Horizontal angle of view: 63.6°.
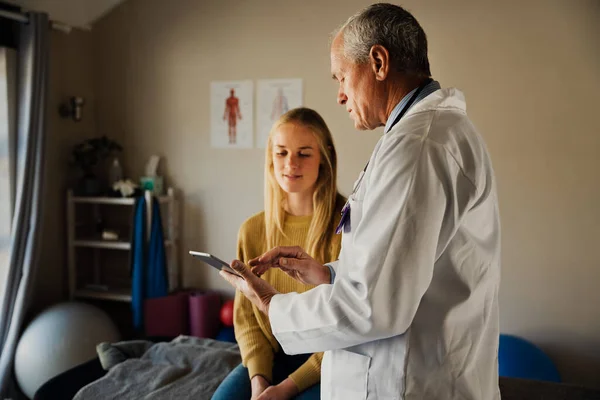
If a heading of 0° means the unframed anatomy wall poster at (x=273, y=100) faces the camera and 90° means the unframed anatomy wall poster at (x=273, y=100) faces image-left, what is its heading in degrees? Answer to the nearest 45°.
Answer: approximately 0°

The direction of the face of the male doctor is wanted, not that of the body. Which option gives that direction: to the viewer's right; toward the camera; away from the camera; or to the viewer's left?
to the viewer's left

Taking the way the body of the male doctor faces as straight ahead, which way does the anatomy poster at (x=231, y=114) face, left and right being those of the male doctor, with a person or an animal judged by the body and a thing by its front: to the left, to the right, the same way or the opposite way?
to the left

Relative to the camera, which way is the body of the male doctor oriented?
to the viewer's left

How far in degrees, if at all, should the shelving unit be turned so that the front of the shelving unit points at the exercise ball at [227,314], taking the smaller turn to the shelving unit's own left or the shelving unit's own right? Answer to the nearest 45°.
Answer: approximately 45° to the shelving unit's own left
